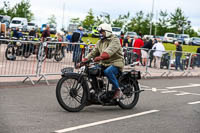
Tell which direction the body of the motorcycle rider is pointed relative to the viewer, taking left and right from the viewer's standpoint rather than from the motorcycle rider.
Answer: facing the viewer and to the left of the viewer

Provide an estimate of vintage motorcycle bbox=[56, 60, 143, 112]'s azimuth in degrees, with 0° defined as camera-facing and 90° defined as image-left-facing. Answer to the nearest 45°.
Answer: approximately 45°

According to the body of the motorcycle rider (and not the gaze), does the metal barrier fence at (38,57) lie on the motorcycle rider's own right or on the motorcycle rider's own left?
on the motorcycle rider's own right
